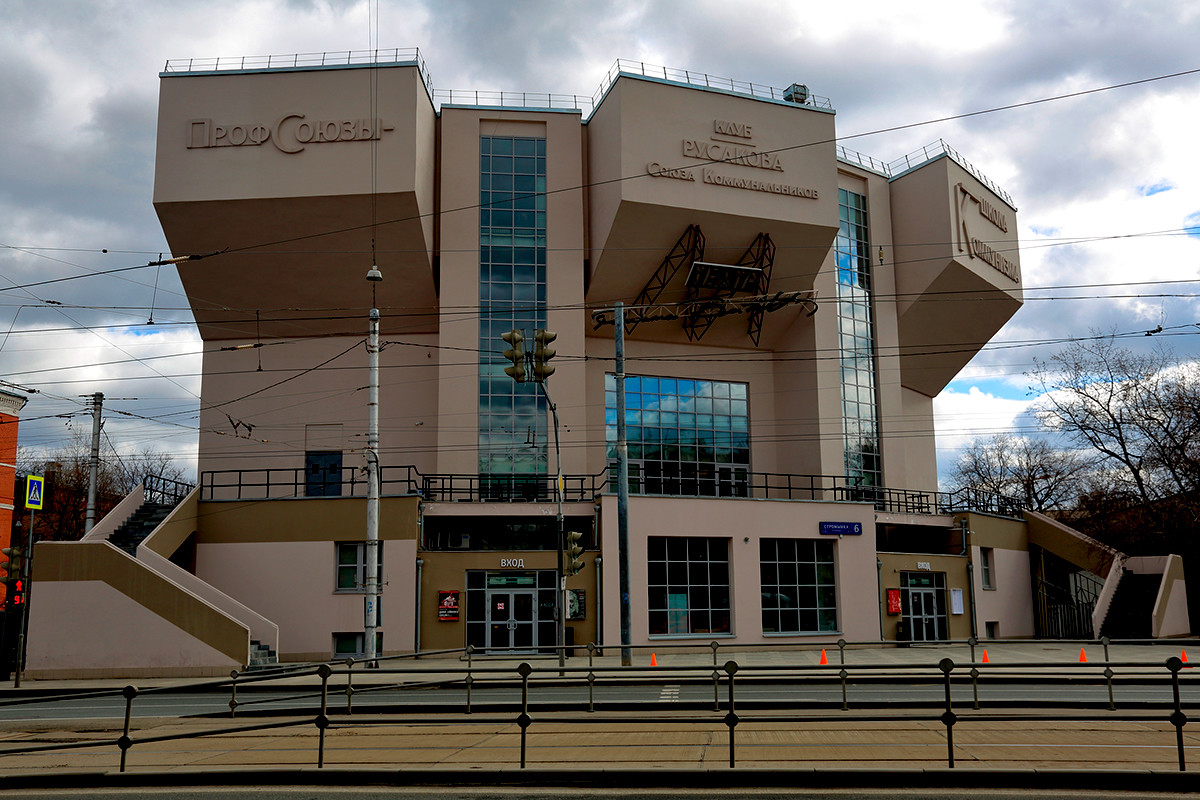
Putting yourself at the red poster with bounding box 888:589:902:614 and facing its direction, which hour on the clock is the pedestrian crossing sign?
The pedestrian crossing sign is roughly at 2 o'clock from the red poster.

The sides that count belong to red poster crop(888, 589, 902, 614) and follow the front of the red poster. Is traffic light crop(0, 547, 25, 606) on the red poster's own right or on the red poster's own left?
on the red poster's own right

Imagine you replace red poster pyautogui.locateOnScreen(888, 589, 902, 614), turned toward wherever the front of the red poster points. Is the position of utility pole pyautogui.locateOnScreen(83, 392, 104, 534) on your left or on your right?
on your right

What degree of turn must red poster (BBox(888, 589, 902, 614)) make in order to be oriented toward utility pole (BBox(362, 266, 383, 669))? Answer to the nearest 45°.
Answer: approximately 45° to its right

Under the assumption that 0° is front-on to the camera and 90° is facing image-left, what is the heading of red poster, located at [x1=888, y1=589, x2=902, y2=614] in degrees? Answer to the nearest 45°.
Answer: approximately 0°
